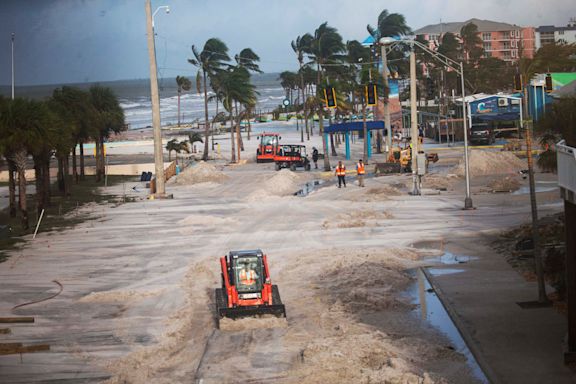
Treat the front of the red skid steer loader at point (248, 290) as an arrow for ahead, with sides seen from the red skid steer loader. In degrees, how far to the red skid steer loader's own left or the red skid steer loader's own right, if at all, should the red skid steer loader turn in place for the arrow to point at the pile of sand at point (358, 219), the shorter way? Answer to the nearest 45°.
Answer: approximately 180°

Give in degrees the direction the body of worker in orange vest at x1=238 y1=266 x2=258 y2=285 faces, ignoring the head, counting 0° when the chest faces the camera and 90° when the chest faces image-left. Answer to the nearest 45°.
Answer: approximately 0°

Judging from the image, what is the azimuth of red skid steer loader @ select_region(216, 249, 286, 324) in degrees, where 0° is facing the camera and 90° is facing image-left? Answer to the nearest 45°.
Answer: approximately 0°

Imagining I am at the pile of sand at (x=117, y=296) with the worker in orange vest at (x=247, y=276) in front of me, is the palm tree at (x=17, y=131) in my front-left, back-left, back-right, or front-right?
back-left

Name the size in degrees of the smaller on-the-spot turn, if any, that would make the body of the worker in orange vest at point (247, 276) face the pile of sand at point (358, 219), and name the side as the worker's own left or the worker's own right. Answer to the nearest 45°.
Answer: approximately 180°

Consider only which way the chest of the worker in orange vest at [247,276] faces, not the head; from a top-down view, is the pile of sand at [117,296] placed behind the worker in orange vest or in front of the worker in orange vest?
behind

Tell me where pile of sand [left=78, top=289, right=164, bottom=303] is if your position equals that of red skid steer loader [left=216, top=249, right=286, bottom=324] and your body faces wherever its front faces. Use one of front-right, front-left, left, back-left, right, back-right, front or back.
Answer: back-right

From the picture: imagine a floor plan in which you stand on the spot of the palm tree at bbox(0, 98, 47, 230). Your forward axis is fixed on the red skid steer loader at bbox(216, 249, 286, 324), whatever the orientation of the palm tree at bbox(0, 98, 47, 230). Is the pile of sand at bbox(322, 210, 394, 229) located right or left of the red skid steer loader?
left
